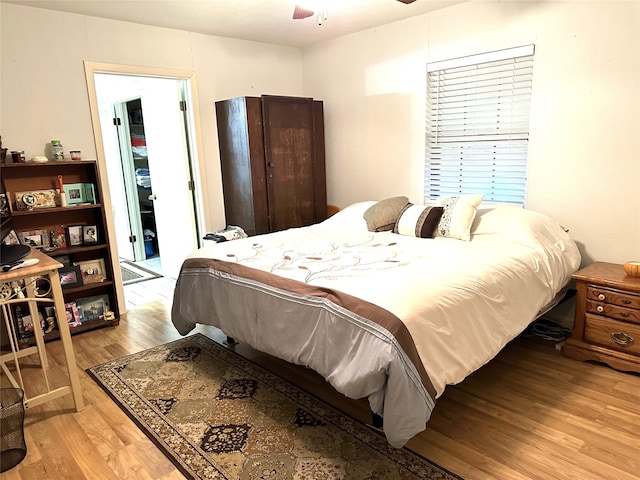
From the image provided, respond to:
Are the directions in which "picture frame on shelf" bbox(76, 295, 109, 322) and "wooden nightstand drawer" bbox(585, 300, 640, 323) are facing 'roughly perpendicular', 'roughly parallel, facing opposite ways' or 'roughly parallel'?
roughly perpendicular

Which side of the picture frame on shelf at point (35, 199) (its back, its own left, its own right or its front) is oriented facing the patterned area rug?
front

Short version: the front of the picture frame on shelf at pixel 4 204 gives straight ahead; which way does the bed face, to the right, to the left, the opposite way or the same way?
to the right

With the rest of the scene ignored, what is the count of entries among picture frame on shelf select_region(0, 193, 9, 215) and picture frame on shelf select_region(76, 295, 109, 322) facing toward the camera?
2

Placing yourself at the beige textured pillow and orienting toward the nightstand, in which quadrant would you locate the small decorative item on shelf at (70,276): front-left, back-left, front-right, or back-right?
back-right

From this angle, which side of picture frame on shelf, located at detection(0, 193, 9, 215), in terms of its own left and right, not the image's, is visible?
front

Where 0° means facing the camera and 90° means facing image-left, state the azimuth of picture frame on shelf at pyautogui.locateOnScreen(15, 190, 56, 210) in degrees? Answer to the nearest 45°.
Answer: approximately 0°

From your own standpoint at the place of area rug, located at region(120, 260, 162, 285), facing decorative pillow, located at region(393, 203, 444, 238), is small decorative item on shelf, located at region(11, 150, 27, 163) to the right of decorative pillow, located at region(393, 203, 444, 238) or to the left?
right

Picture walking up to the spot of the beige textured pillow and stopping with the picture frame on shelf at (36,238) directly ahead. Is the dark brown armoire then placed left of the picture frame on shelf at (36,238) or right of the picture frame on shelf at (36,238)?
right

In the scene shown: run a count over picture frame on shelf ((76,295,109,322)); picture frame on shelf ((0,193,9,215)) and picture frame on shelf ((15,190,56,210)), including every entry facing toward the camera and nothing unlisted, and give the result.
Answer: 3

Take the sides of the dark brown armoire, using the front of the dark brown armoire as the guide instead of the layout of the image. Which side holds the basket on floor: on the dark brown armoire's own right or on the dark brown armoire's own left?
on the dark brown armoire's own right

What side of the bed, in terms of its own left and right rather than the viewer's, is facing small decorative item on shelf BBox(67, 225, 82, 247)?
right

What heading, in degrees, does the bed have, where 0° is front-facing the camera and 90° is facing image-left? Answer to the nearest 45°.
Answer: approximately 45°

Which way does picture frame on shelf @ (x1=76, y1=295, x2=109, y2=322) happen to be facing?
toward the camera

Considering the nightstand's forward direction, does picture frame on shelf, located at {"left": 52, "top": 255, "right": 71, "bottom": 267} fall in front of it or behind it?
in front

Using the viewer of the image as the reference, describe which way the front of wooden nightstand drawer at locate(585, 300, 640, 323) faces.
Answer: facing the viewer and to the left of the viewer
